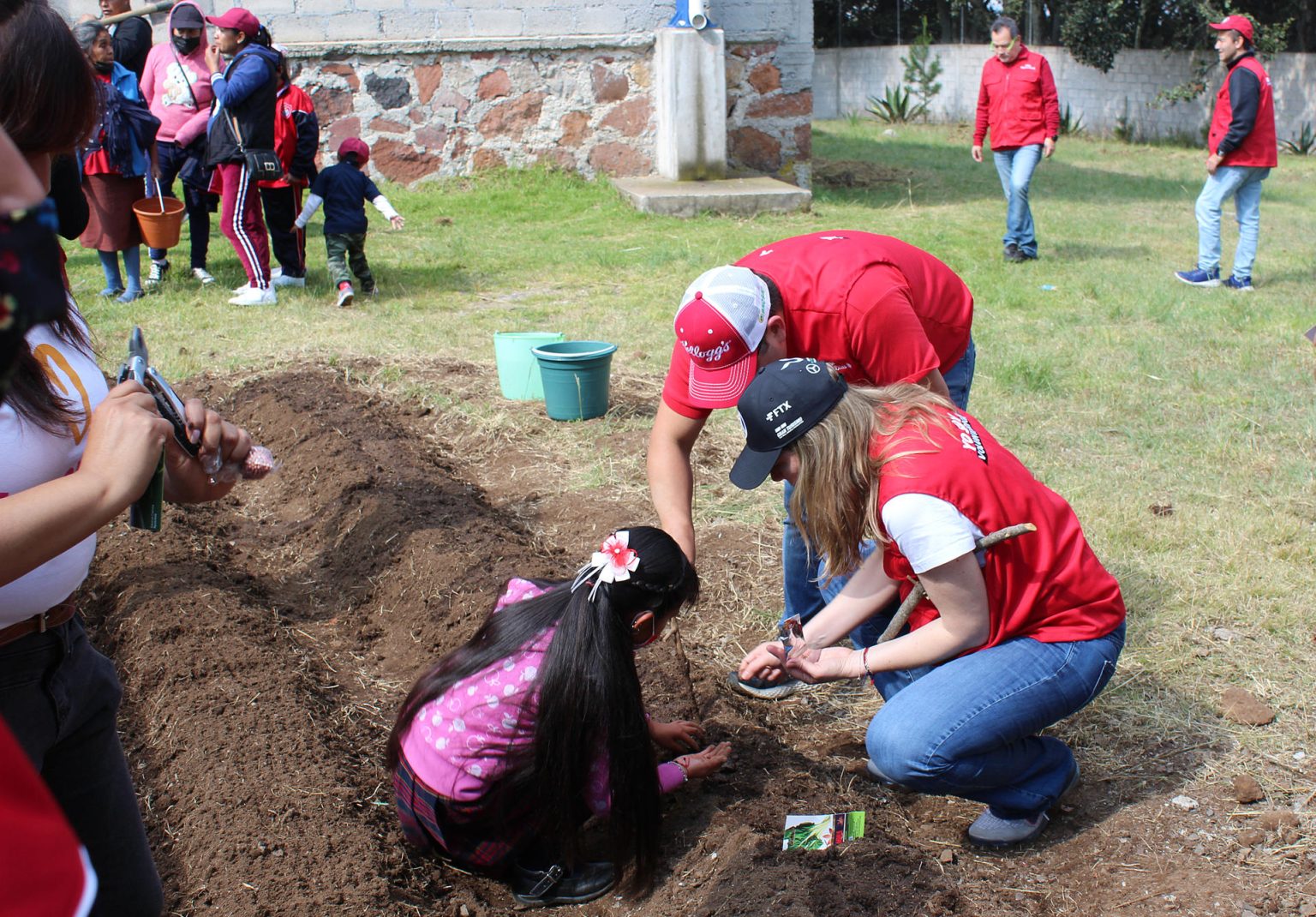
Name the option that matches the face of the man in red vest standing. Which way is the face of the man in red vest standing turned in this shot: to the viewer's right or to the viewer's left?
to the viewer's left

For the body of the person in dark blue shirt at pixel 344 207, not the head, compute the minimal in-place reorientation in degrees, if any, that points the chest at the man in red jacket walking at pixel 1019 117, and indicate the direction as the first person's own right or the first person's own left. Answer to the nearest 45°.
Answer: approximately 90° to the first person's own right

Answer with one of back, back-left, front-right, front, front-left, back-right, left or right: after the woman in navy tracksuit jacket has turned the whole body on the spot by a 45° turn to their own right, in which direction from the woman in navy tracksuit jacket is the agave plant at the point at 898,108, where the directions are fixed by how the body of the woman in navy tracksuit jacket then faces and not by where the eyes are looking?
right

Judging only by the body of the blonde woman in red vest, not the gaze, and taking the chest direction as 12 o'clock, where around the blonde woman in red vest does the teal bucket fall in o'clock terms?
The teal bucket is roughly at 2 o'clock from the blonde woman in red vest.

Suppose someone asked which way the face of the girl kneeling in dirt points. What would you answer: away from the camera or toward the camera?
away from the camera

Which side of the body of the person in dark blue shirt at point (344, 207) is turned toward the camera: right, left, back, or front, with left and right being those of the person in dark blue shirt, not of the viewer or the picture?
back

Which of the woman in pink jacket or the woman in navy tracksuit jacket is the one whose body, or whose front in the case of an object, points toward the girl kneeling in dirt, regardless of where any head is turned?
the woman in pink jacket

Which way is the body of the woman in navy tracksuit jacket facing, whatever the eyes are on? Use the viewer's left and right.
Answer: facing to the left of the viewer

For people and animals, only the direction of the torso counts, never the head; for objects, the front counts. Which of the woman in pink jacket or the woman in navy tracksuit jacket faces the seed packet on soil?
the woman in pink jacket

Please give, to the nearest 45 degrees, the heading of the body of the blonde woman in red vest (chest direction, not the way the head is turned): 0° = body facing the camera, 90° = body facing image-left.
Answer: approximately 90°

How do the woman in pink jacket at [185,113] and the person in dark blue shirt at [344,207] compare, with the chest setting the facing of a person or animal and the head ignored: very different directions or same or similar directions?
very different directions
